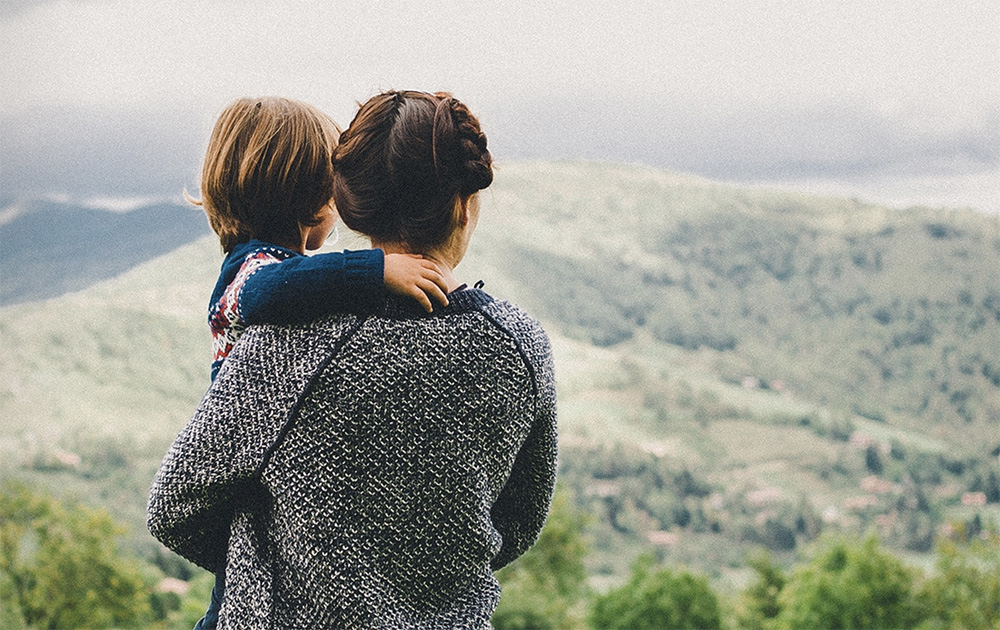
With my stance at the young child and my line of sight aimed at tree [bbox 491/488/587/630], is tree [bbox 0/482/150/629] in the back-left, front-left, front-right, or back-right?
front-left

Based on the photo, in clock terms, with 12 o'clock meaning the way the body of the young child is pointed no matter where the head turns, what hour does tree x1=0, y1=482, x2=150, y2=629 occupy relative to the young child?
The tree is roughly at 10 o'clock from the young child.

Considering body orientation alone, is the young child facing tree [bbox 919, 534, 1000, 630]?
yes

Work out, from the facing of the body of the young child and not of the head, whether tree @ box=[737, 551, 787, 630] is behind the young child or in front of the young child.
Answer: in front

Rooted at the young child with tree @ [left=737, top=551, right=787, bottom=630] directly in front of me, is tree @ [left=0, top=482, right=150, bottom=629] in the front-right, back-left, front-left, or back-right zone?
front-left

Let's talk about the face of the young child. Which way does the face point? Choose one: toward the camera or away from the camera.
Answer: away from the camera
